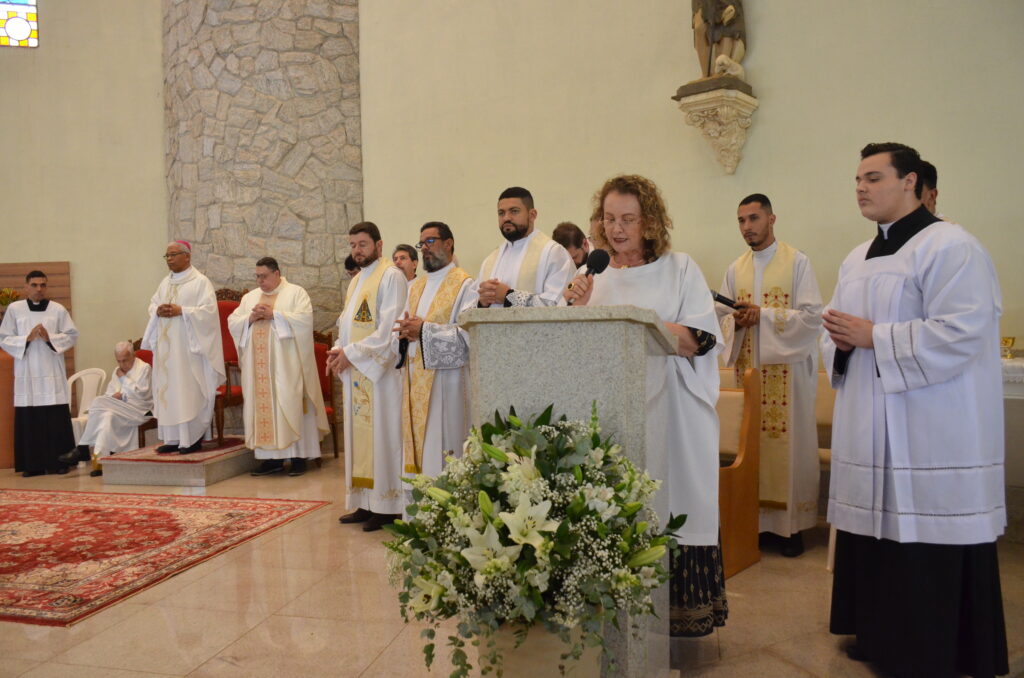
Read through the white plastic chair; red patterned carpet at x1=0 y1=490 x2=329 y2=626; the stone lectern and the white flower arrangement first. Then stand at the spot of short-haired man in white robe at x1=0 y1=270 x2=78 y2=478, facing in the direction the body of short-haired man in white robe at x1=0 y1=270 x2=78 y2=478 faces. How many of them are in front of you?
3

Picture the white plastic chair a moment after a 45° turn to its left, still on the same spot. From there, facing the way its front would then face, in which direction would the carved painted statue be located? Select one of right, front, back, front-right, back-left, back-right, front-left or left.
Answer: front-left

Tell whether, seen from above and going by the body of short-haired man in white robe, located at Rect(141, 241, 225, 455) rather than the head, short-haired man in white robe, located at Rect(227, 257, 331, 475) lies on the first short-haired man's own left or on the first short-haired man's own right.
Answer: on the first short-haired man's own left

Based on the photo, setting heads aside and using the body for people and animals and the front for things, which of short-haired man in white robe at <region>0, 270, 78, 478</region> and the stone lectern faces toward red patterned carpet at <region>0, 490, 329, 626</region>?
the short-haired man in white robe

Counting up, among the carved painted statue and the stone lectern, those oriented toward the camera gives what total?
2

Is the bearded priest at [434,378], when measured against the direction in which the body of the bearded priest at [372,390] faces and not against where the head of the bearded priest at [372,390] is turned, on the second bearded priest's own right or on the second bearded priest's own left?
on the second bearded priest's own left

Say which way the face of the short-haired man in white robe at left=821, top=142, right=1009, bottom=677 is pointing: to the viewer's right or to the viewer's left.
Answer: to the viewer's left

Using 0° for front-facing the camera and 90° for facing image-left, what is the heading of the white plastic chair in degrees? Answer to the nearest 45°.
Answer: approximately 45°

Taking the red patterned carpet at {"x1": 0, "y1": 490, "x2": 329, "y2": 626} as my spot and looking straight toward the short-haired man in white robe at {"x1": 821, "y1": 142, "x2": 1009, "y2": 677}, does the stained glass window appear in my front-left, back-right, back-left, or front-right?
back-left

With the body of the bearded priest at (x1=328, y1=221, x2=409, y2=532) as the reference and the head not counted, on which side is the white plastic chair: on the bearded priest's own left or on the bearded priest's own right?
on the bearded priest's own right

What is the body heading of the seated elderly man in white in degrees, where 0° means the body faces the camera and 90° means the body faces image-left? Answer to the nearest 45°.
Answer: approximately 45°
